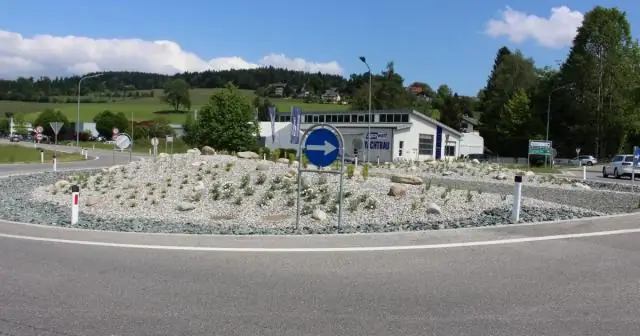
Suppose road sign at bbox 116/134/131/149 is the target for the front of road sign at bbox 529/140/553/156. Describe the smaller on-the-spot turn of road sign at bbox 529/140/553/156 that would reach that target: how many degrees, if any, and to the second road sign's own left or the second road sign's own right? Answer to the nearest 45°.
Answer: approximately 45° to the second road sign's own right

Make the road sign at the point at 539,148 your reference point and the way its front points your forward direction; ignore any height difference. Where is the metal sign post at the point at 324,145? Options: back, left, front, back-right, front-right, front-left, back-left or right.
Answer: front

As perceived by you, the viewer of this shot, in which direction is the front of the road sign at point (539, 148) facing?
facing the viewer

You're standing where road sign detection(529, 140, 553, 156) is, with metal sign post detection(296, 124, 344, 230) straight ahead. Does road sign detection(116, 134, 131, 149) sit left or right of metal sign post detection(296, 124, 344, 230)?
right

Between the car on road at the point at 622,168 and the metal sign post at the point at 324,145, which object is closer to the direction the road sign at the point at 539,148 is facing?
the metal sign post

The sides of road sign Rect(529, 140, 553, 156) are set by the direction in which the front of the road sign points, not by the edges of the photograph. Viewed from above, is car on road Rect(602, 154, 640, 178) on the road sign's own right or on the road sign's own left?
on the road sign's own left

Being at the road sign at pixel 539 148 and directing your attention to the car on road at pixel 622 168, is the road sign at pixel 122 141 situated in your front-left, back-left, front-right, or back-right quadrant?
back-right
